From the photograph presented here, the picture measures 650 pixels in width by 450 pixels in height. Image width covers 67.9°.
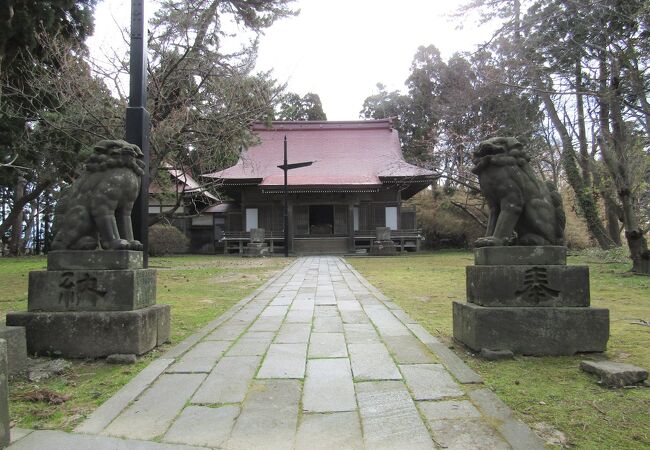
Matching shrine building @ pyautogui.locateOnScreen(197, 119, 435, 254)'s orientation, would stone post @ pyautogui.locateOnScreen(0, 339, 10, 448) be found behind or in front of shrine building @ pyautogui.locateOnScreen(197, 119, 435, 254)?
in front

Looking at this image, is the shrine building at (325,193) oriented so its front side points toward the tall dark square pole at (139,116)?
yes

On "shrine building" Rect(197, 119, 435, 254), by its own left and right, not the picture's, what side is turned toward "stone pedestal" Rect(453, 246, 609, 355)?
front

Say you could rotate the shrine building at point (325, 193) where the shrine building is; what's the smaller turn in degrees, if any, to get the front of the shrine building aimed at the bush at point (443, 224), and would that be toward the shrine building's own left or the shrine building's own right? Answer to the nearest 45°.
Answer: approximately 135° to the shrine building's own left

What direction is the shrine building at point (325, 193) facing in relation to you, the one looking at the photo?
facing the viewer

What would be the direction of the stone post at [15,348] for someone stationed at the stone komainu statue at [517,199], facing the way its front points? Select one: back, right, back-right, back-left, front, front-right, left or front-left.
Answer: front-left

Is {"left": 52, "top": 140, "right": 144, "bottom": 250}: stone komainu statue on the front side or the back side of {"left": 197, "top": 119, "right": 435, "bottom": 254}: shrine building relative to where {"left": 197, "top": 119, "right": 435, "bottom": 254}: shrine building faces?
on the front side

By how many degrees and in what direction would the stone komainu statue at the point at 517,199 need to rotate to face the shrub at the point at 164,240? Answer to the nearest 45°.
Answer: approximately 45° to its right

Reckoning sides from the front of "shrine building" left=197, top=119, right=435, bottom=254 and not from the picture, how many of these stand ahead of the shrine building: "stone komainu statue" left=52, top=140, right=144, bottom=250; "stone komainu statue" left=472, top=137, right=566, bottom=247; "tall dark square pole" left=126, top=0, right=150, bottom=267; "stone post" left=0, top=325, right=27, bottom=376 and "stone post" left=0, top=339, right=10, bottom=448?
5

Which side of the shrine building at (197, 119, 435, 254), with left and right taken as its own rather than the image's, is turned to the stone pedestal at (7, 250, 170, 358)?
front

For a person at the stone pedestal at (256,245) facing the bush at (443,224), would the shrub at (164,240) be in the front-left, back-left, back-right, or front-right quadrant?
back-left

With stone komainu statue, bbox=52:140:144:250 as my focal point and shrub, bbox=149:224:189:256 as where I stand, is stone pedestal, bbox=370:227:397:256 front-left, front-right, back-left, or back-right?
front-left

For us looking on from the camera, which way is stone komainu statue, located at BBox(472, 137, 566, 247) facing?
facing to the left of the viewer
